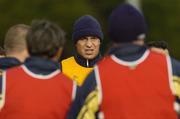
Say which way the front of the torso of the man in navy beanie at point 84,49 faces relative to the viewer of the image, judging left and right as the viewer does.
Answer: facing the viewer

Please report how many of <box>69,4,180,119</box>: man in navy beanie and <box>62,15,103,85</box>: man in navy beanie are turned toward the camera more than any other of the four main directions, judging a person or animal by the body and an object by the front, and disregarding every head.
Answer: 1

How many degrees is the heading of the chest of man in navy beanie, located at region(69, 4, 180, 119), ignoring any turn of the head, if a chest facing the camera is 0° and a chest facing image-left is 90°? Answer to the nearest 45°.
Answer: approximately 180°

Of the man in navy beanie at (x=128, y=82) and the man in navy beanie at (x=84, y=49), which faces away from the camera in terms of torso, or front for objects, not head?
the man in navy beanie at (x=128, y=82)

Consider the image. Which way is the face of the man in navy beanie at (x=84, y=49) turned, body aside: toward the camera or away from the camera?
toward the camera

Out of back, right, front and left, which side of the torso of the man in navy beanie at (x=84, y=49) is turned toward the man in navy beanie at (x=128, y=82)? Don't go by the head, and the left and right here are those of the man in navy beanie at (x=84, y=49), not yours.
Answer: front

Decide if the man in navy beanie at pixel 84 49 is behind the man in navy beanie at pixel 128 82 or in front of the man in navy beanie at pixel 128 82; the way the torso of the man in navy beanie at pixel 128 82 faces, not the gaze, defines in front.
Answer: in front

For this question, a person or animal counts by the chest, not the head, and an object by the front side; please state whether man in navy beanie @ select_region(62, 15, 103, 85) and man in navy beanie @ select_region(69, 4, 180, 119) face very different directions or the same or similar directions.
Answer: very different directions
